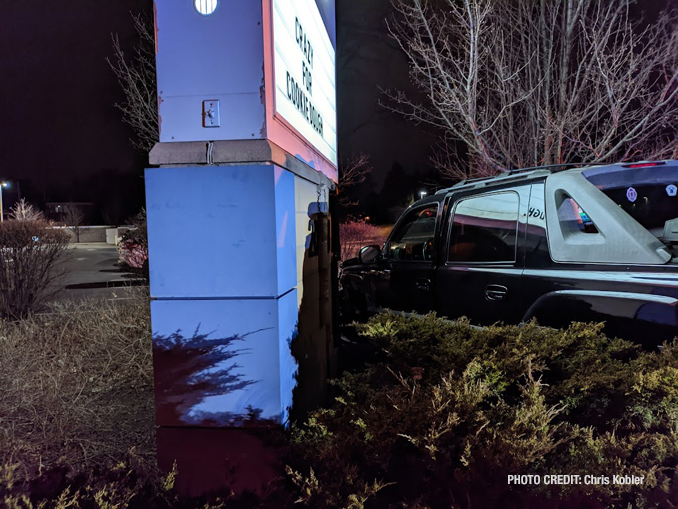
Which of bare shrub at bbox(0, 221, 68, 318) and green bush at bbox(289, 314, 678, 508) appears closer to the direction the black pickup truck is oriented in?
the bare shrub

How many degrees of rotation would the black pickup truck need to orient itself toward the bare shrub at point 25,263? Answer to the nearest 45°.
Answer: approximately 45° to its left

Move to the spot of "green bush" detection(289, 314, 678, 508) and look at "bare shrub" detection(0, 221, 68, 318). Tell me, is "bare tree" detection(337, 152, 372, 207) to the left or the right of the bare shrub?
right

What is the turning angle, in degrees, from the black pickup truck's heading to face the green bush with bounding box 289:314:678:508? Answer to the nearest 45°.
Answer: approximately 135° to its left

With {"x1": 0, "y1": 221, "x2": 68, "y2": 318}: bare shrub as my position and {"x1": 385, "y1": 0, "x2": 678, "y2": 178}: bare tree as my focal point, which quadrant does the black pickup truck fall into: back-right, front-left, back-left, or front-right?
front-right

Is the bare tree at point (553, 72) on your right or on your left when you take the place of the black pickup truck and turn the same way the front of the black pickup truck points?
on your right

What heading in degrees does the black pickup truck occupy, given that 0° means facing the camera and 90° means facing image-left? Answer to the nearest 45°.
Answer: approximately 135°

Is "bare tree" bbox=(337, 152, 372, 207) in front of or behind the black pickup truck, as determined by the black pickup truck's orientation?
in front

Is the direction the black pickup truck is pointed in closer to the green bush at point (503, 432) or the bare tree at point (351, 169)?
the bare tree
